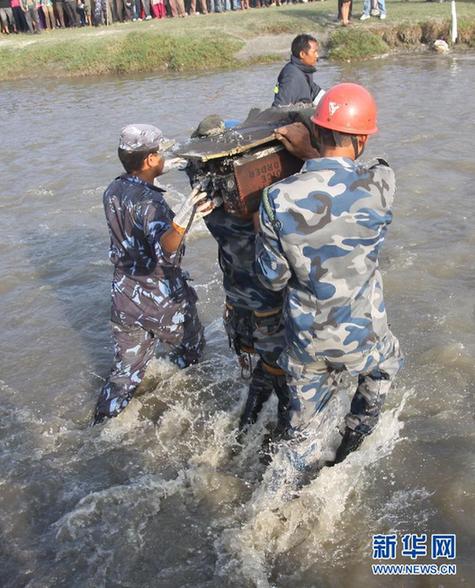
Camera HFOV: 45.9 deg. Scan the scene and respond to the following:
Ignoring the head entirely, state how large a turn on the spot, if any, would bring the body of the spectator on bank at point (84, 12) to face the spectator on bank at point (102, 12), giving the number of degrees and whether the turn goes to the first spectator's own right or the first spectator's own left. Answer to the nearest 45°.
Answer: approximately 45° to the first spectator's own left

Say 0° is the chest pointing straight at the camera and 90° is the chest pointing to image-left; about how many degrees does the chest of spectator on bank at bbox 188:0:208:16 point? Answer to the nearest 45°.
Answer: approximately 0°

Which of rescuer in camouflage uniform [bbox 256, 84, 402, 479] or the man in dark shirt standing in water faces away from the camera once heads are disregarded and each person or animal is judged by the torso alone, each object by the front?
the rescuer in camouflage uniform

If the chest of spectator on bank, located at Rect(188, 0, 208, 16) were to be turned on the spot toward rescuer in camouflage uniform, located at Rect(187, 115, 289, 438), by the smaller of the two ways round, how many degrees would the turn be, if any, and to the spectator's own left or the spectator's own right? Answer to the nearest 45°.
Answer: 0° — they already face them

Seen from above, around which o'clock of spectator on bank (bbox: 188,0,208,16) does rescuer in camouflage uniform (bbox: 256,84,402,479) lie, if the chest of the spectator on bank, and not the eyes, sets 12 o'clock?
The rescuer in camouflage uniform is roughly at 12 o'clock from the spectator on bank.

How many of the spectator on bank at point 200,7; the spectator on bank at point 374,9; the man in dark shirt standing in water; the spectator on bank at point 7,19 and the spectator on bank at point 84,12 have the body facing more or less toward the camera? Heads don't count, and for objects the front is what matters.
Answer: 4

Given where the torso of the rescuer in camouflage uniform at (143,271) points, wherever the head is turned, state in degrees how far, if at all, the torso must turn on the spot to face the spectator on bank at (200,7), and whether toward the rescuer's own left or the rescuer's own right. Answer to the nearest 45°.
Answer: approximately 45° to the rescuer's own left

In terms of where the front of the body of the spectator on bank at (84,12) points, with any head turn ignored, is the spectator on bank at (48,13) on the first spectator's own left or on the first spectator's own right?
on the first spectator's own right
